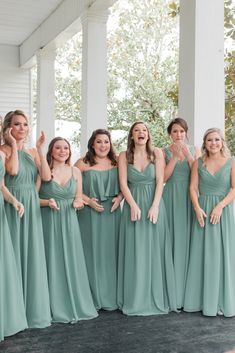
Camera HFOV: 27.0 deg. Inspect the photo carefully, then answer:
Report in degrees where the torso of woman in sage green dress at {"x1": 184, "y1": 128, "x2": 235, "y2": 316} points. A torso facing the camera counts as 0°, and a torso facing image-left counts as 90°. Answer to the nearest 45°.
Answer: approximately 0°

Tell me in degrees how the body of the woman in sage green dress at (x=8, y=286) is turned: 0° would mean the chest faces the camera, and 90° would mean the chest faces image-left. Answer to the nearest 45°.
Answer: approximately 315°

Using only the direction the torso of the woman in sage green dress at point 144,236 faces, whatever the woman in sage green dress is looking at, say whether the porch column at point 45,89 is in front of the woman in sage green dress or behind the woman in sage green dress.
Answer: behind

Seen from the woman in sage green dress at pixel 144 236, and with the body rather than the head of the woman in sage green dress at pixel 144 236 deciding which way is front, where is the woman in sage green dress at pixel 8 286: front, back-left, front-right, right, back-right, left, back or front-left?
front-right

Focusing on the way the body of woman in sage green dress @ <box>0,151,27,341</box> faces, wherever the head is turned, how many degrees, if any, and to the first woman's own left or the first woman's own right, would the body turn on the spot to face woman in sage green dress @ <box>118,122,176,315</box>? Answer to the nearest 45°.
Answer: approximately 45° to the first woman's own left

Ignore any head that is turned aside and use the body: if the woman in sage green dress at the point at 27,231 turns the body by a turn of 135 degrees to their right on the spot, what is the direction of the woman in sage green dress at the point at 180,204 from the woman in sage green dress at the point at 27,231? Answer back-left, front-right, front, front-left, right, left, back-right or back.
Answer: back

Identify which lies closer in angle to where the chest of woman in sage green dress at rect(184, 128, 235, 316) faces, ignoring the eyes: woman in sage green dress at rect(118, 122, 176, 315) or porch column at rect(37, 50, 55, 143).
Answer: the woman in sage green dress
